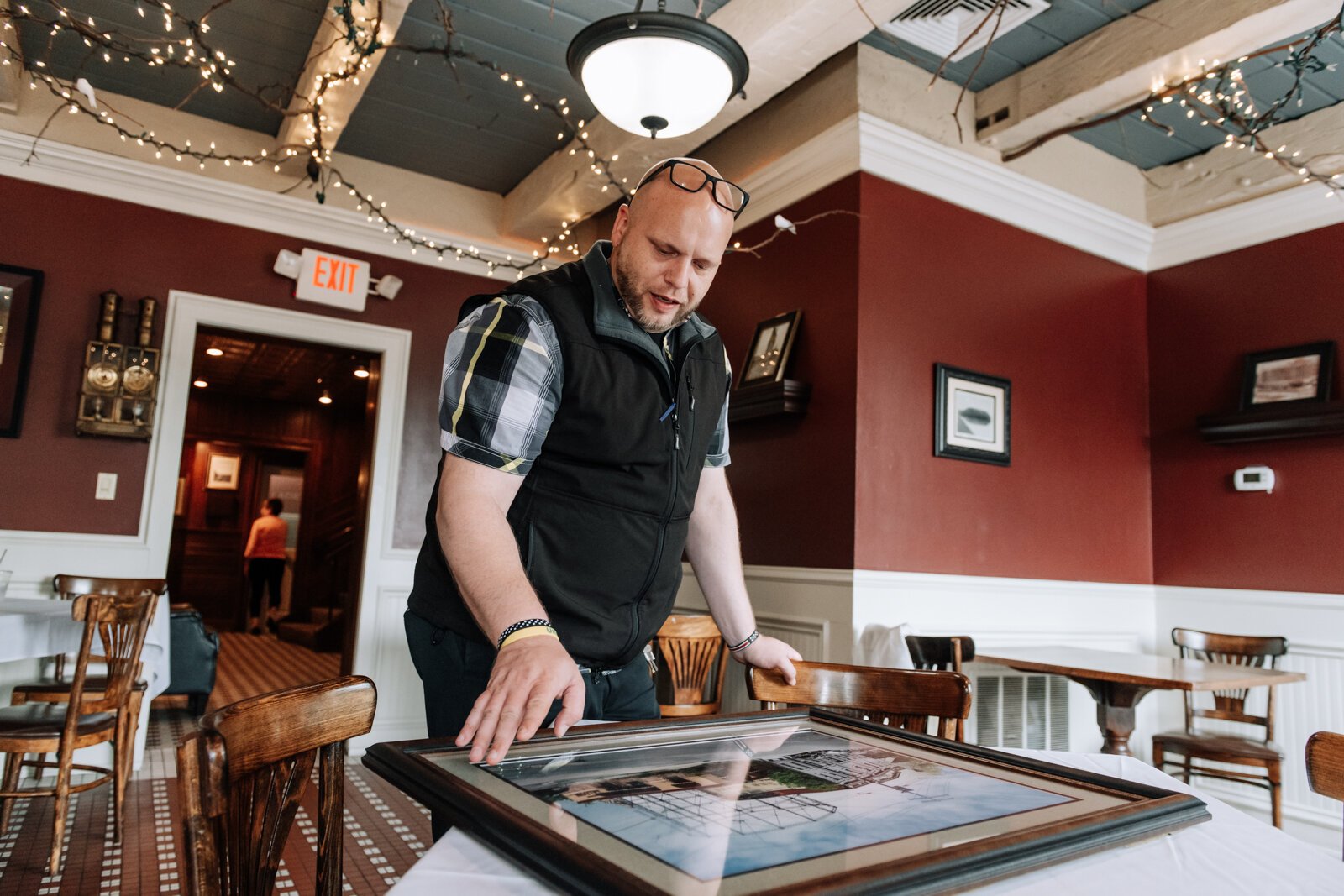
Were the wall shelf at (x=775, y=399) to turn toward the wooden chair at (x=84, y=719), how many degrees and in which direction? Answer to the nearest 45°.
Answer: approximately 45° to its right

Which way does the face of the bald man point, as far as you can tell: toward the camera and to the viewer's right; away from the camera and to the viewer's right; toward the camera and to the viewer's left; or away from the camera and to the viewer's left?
toward the camera and to the viewer's right

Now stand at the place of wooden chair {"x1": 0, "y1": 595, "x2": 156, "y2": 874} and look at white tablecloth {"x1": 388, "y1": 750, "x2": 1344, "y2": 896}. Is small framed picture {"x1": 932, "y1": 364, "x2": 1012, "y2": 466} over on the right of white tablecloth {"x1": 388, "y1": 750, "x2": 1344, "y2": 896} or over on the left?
left

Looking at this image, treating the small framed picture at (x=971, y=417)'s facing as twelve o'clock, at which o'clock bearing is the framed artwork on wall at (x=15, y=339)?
The framed artwork on wall is roughly at 4 o'clock from the small framed picture.

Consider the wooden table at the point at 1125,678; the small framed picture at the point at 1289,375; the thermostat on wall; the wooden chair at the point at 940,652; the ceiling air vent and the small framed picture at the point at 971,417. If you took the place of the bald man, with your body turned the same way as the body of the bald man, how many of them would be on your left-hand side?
6

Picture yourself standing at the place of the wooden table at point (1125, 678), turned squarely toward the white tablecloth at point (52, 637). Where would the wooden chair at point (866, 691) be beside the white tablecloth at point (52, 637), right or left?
left

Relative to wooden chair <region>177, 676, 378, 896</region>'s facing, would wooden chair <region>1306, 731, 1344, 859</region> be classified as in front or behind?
in front

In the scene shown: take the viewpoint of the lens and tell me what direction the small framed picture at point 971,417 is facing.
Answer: facing the viewer and to the right of the viewer

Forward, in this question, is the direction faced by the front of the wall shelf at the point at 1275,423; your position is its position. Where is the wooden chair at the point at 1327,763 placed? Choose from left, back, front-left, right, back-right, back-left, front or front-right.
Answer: front-left
